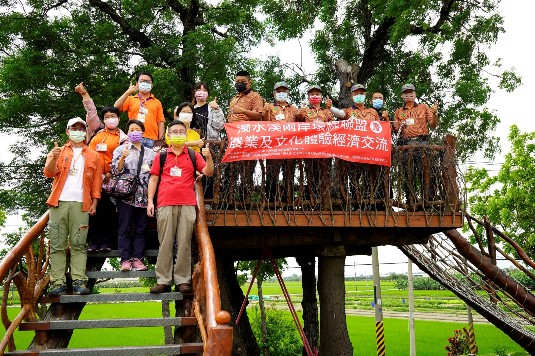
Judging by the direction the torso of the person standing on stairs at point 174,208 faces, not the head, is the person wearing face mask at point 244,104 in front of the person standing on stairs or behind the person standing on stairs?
behind

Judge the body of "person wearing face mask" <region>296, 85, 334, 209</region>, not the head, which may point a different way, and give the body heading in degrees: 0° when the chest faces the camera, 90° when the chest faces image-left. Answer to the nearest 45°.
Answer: approximately 0°

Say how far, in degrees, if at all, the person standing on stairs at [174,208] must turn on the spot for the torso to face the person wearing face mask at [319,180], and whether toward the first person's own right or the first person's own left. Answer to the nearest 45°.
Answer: approximately 135° to the first person's own left

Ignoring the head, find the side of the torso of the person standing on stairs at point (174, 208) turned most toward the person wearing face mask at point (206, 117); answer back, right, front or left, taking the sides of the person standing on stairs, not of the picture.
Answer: back

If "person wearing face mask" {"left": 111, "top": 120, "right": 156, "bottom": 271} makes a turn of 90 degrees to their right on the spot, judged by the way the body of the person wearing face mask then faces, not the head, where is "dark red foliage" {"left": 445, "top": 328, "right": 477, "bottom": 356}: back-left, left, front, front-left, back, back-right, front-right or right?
back-right
